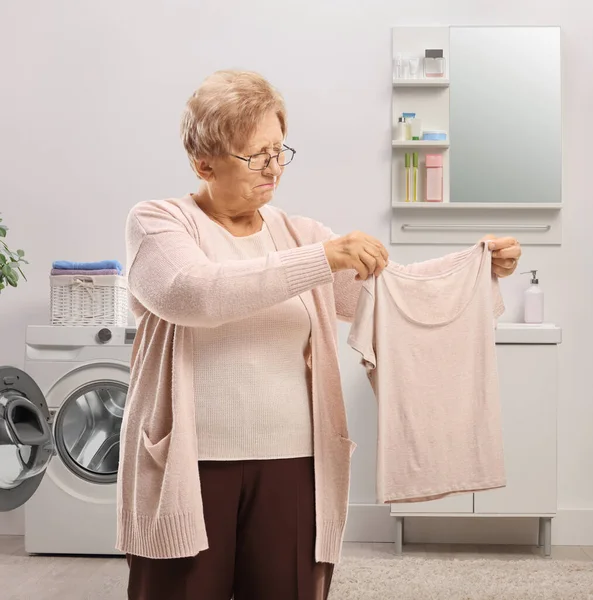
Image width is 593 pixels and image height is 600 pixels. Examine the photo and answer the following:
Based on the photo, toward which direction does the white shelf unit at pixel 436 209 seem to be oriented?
toward the camera

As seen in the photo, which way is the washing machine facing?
toward the camera

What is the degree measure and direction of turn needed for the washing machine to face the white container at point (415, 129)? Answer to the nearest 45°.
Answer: approximately 90° to its left

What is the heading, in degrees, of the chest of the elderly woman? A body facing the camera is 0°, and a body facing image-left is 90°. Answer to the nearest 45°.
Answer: approximately 315°

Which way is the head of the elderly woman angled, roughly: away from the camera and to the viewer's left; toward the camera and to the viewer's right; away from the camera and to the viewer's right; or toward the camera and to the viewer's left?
toward the camera and to the viewer's right
